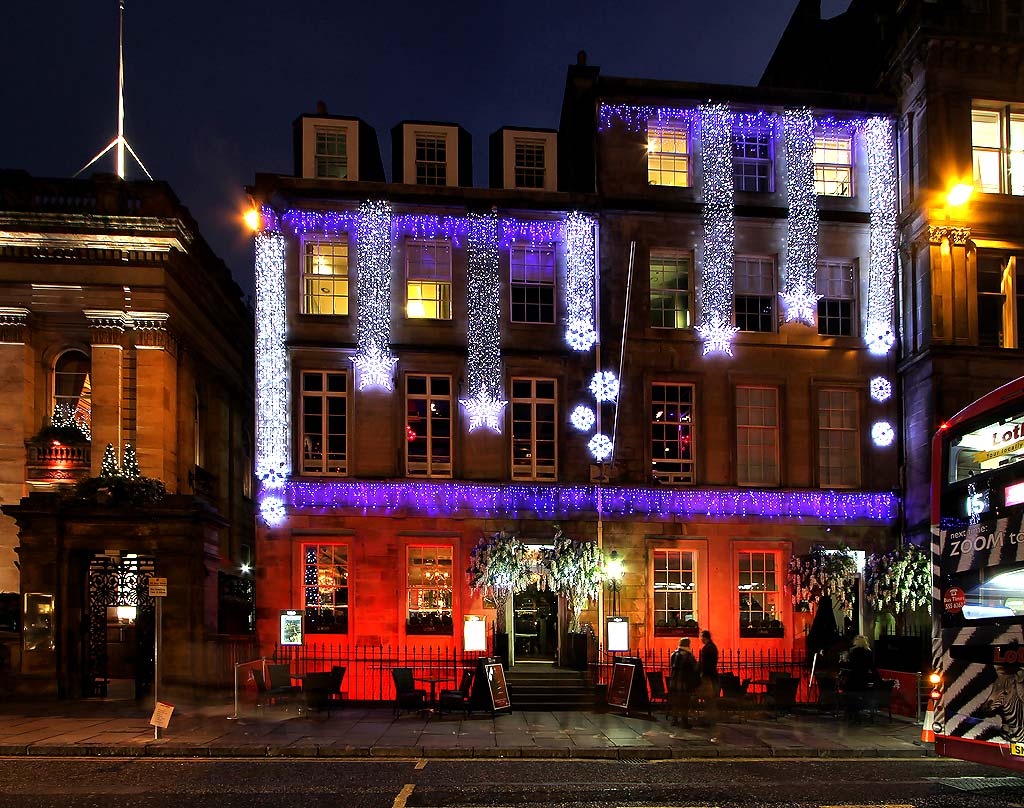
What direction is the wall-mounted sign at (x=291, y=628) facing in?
toward the camera

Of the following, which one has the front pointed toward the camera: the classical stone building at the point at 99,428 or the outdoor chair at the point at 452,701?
the classical stone building

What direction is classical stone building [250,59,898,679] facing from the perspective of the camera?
toward the camera

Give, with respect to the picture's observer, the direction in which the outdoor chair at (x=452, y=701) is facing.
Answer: facing to the left of the viewer

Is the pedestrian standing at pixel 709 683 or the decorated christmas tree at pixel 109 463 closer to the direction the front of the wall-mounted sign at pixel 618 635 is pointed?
the pedestrian standing

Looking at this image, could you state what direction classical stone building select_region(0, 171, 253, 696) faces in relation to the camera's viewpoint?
facing the viewer

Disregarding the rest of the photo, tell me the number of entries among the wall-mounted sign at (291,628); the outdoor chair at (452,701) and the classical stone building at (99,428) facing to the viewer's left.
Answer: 1
